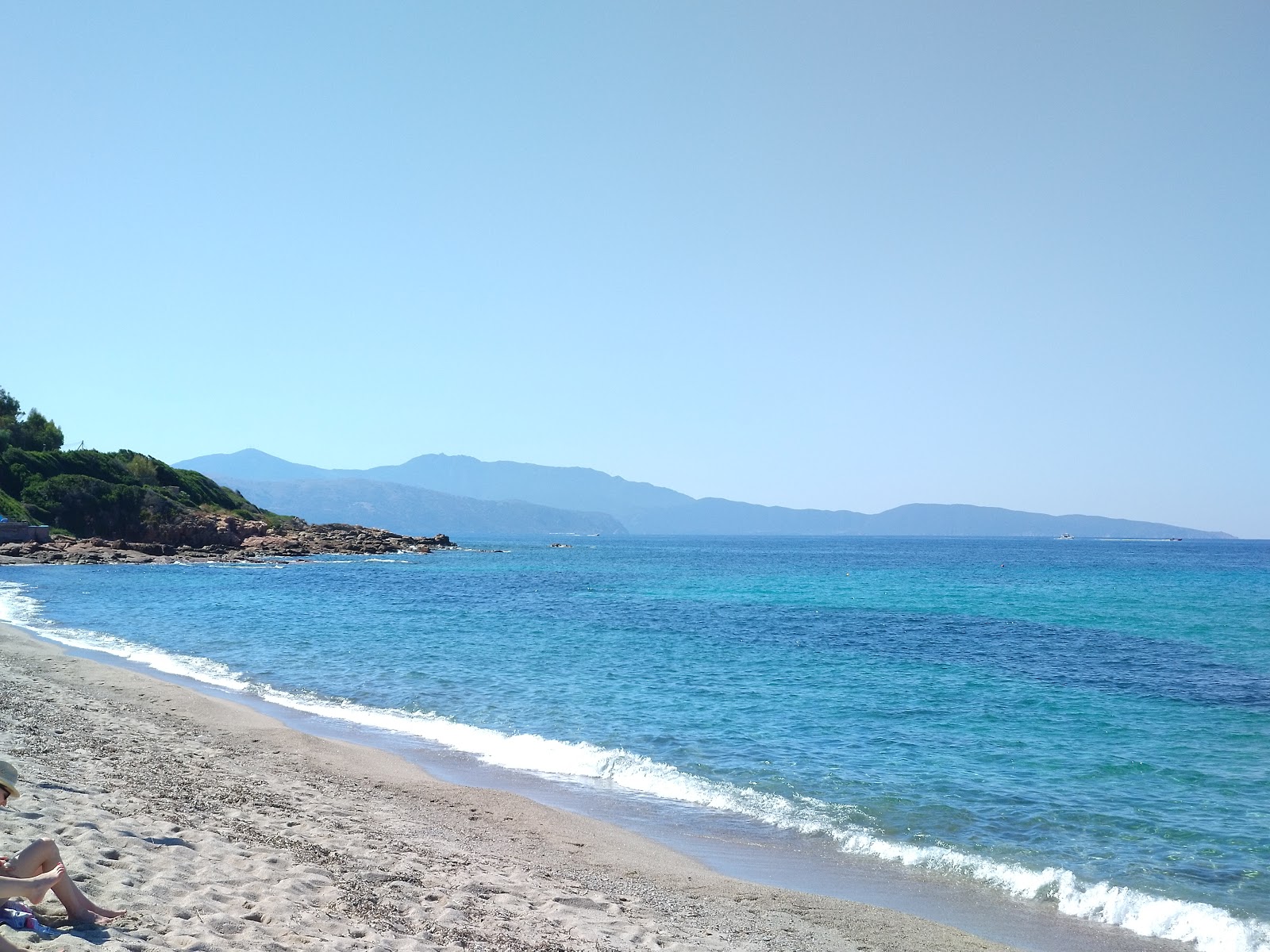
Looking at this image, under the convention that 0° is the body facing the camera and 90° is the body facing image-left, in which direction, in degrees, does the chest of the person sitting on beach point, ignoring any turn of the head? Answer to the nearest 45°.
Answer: approximately 270°
